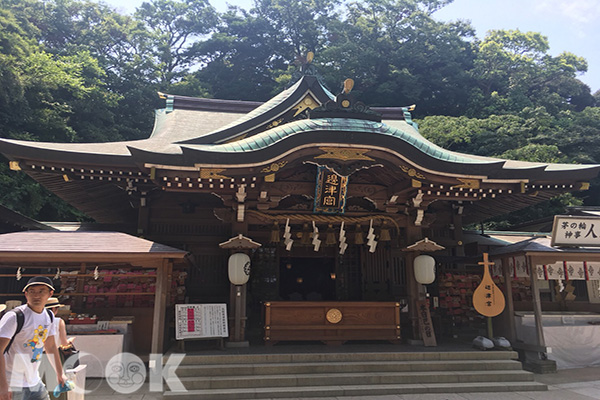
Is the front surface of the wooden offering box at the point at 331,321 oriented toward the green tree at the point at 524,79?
no

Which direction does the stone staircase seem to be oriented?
toward the camera

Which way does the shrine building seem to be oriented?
toward the camera

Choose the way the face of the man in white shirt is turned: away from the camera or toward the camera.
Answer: toward the camera

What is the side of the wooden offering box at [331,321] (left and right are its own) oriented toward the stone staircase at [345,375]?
front

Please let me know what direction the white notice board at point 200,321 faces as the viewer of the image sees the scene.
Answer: facing the viewer

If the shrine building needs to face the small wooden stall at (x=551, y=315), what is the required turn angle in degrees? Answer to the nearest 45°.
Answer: approximately 90° to its left

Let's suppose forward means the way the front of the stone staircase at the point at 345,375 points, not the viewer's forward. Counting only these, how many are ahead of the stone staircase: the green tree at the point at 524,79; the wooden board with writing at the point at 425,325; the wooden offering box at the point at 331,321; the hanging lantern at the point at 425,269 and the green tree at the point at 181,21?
0

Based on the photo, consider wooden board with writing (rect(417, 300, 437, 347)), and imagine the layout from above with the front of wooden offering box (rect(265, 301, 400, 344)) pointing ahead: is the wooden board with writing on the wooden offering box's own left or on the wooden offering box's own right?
on the wooden offering box's own left

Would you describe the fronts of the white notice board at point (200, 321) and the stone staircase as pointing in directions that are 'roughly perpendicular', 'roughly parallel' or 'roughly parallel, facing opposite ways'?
roughly parallel

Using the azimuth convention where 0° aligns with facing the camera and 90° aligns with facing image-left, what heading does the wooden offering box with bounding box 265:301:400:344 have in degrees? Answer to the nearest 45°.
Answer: approximately 0°

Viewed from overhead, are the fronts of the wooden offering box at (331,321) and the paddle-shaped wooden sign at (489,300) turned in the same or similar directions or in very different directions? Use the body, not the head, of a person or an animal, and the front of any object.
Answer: same or similar directions

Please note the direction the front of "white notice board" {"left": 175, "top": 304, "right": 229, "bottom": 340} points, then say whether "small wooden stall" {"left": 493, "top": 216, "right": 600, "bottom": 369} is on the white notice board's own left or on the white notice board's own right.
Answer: on the white notice board's own left

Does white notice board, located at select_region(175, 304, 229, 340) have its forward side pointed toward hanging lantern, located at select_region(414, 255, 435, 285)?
no

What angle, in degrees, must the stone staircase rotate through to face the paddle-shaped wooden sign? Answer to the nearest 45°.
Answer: approximately 135° to its left

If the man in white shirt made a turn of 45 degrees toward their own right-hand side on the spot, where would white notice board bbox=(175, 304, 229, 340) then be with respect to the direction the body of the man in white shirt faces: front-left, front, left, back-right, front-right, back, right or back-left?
back-left
